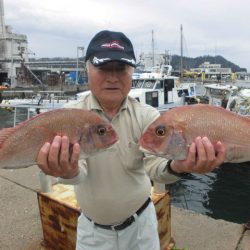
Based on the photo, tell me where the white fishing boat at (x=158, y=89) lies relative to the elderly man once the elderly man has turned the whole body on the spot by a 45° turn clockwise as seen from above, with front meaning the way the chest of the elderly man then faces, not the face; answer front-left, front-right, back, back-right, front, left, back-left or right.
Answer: back-right

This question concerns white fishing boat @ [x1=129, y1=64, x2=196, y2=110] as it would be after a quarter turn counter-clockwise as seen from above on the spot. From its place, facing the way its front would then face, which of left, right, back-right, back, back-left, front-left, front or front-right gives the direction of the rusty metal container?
front-right

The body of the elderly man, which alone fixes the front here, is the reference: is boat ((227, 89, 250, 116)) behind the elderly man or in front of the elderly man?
behind

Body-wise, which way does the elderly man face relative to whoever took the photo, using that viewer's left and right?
facing the viewer

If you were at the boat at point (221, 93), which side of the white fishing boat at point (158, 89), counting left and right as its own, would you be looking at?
back

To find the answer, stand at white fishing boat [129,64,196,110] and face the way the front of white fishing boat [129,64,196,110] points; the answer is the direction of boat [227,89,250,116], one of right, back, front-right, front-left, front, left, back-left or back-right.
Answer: left

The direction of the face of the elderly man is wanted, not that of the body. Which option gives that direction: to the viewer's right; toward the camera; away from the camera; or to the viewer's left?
toward the camera
